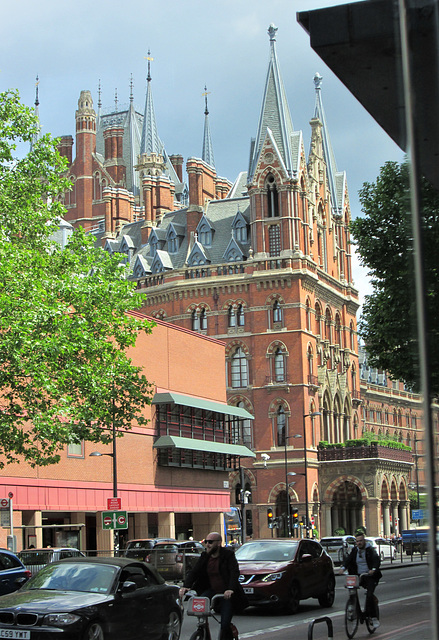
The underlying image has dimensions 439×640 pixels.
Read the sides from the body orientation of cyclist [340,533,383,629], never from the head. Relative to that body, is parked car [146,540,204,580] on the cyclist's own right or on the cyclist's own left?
on the cyclist's own right

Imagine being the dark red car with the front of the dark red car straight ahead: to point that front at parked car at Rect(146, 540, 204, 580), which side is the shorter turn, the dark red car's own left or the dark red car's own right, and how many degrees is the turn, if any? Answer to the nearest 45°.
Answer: approximately 135° to the dark red car's own right

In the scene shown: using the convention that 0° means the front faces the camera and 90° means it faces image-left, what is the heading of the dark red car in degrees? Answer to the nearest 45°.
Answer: approximately 45°

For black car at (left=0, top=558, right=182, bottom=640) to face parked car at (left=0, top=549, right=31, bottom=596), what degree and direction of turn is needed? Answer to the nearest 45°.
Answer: approximately 135° to its right

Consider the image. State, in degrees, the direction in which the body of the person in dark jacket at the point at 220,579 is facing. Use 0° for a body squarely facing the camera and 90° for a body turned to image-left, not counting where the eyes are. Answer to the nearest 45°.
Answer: approximately 45°

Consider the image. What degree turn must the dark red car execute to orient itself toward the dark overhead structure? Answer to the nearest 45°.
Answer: approximately 45° to its left
